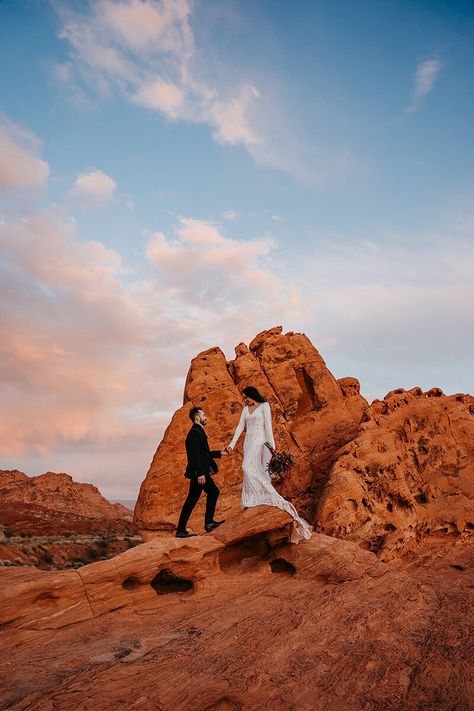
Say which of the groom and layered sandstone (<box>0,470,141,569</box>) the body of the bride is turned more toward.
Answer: the groom

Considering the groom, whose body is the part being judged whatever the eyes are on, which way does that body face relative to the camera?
to the viewer's right

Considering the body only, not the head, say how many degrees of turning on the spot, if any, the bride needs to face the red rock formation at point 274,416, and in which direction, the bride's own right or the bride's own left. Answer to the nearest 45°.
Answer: approximately 135° to the bride's own right

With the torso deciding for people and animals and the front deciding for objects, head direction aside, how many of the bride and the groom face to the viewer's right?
1

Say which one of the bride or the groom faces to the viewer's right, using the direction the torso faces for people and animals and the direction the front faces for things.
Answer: the groom

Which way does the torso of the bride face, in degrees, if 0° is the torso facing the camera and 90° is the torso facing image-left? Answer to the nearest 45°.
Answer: approximately 45°

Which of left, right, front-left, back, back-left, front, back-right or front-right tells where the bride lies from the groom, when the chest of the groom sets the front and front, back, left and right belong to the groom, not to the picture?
front

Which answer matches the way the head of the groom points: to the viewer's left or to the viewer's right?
to the viewer's right
